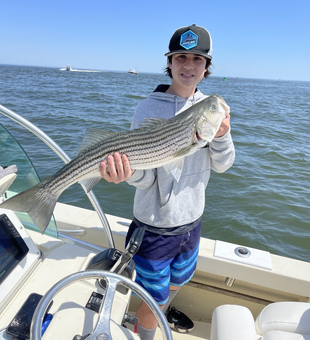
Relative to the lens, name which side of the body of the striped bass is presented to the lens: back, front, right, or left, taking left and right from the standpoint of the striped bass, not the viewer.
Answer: right
